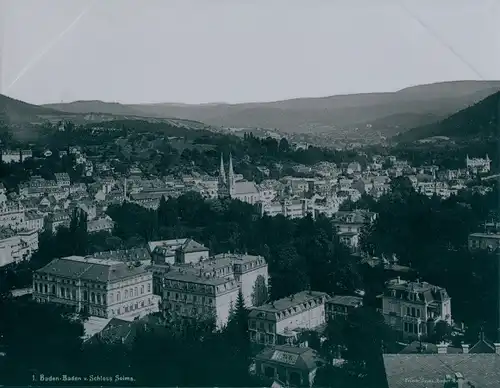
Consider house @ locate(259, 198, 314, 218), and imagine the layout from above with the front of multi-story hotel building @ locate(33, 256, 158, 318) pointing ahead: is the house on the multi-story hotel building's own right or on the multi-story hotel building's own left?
on the multi-story hotel building's own left

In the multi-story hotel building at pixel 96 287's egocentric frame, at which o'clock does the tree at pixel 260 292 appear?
The tree is roughly at 8 o'clock from the multi-story hotel building.

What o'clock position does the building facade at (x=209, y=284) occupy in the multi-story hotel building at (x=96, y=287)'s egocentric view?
The building facade is roughly at 8 o'clock from the multi-story hotel building.

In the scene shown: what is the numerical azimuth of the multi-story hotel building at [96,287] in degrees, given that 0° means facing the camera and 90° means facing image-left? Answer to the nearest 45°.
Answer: approximately 45°

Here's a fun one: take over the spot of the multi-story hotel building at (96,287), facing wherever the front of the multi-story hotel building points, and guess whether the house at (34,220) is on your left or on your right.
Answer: on your right
